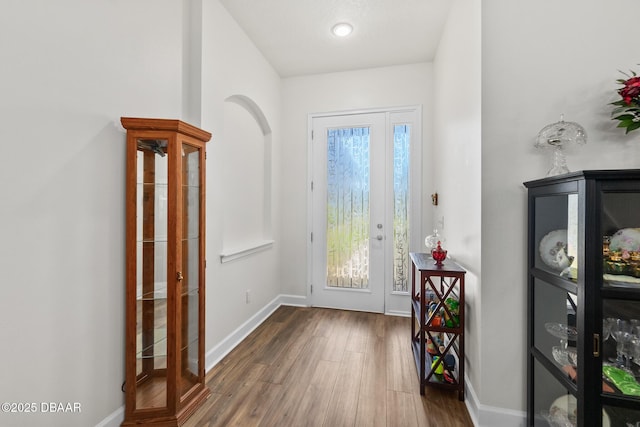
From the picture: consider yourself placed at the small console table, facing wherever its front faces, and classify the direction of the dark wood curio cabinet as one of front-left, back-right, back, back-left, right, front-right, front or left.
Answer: back-left

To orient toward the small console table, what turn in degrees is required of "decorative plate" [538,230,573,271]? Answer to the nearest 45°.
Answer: approximately 135° to its right

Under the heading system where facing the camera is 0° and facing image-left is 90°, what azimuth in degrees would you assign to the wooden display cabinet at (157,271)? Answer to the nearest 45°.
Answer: approximately 315°

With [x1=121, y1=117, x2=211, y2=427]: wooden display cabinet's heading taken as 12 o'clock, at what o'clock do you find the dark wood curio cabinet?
The dark wood curio cabinet is roughly at 12 o'clock from the wooden display cabinet.

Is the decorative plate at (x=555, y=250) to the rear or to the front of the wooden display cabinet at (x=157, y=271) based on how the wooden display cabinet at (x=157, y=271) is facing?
to the front

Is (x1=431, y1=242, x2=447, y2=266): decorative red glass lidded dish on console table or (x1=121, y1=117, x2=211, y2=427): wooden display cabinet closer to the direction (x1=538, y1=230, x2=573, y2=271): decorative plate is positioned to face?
the wooden display cabinet

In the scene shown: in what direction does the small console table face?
to the viewer's left

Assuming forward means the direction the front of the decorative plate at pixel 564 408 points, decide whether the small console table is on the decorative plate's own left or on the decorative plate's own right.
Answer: on the decorative plate's own right

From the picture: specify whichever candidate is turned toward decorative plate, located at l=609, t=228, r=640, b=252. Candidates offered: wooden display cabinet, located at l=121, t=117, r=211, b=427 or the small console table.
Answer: the wooden display cabinet
